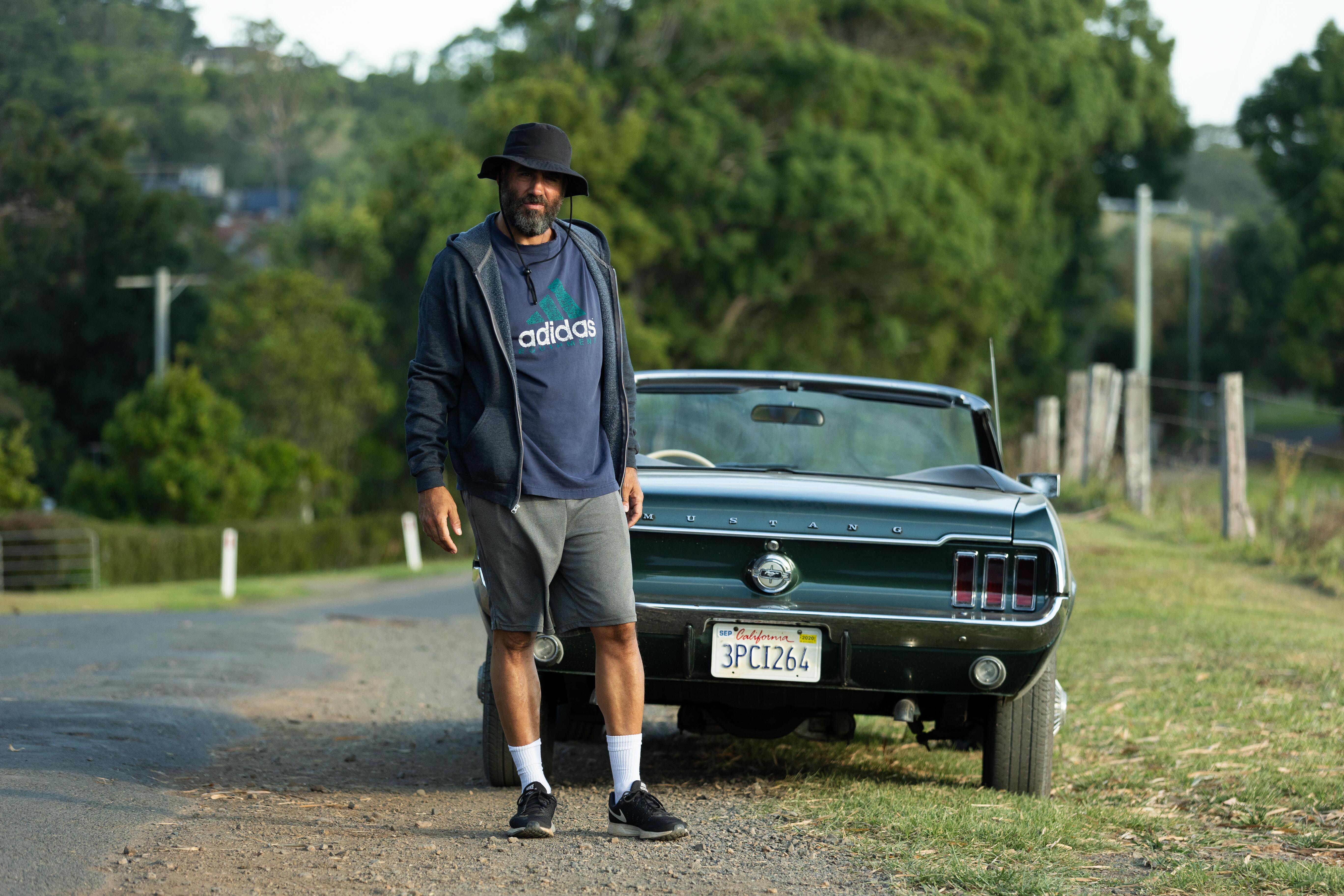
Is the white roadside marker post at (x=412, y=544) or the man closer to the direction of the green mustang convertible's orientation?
the white roadside marker post

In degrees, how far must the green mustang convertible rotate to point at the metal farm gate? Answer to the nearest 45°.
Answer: approximately 45° to its left

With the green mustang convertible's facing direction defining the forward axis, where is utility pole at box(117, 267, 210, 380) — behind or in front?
in front

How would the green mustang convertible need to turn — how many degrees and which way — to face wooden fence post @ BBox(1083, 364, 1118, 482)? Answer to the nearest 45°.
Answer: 0° — it already faces it

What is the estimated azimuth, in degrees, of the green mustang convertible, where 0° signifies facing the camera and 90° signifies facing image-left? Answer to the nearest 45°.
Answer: approximately 180°

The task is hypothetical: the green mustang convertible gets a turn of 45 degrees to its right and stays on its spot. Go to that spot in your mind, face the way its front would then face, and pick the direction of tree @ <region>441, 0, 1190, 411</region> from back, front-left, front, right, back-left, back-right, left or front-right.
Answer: front-left

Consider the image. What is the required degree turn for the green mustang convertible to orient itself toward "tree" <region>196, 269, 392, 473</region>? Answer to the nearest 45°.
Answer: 0° — it already faces it

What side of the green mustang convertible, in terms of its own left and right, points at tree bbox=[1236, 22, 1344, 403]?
front

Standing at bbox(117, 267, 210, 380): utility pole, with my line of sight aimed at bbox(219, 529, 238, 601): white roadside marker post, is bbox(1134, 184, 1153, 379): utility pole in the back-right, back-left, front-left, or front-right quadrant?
front-left

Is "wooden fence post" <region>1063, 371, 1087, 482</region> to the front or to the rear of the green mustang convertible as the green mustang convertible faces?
to the front

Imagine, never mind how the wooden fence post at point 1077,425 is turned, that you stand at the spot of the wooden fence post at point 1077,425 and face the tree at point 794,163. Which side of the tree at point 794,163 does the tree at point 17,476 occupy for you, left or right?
left

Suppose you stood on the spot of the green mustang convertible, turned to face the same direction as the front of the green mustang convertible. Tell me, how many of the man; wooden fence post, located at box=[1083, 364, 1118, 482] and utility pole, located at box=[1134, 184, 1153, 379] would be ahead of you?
2

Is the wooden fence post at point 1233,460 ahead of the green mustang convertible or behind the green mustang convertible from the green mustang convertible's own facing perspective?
ahead
